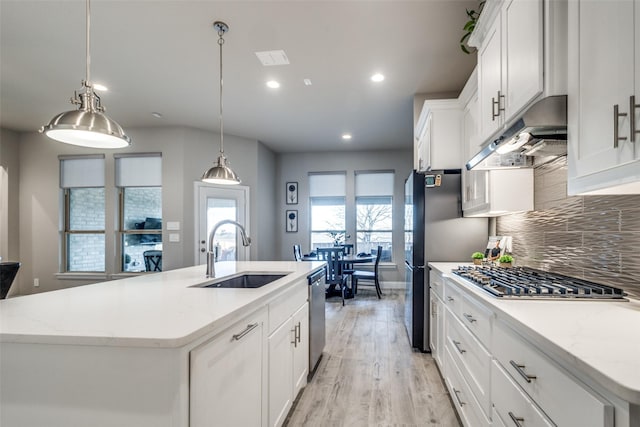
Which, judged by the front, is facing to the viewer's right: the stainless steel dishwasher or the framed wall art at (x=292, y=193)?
the stainless steel dishwasher

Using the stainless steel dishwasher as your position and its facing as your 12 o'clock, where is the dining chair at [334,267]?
The dining chair is roughly at 9 o'clock from the stainless steel dishwasher.

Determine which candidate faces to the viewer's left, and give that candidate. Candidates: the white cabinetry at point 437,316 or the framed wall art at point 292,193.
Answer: the white cabinetry

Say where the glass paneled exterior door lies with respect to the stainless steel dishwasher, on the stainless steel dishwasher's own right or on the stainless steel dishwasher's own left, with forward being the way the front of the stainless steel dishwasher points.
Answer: on the stainless steel dishwasher's own left

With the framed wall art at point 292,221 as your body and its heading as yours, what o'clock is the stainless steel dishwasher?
The stainless steel dishwasher is roughly at 12 o'clock from the framed wall art.

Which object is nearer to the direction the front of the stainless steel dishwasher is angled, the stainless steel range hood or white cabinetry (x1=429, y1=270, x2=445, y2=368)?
the white cabinetry

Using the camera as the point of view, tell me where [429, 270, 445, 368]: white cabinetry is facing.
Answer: facing to the left of the viewer

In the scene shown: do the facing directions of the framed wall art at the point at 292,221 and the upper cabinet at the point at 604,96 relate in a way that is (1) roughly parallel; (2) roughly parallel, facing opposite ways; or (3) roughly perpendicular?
roughly perpendicular

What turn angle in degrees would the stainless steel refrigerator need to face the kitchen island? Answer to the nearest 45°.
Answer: approximately 90° to its left

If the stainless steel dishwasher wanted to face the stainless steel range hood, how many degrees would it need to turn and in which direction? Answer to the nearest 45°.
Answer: approximately 45° to its right

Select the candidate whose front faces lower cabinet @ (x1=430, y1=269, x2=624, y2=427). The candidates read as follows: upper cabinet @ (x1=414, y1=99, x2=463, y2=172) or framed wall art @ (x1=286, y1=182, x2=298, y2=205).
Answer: the framed wall art

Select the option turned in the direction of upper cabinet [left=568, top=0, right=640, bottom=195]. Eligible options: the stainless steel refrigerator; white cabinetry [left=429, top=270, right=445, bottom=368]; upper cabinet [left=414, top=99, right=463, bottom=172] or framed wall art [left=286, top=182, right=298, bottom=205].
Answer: the framed wall art

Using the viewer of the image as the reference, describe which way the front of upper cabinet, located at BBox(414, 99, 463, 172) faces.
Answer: facing to the left of the viewer

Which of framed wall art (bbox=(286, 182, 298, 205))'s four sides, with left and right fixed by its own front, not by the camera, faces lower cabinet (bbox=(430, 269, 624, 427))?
front

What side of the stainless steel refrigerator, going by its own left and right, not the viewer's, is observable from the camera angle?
left
